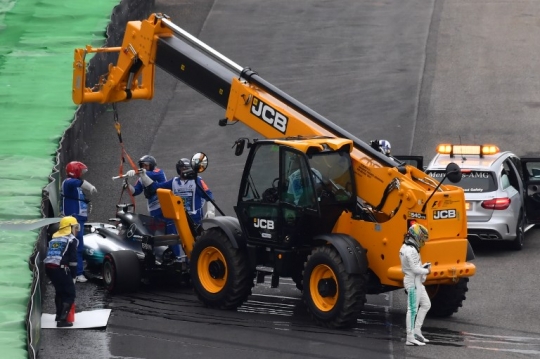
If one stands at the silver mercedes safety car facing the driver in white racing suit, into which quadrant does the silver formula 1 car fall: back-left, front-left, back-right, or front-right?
front-right

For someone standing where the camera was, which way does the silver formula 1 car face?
facing away from the viewer and to the left of the viewer
